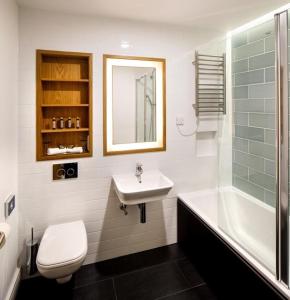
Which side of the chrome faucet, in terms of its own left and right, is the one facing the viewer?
front

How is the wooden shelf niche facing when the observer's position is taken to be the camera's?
facing the viewer

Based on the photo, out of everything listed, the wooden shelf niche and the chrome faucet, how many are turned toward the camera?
2
